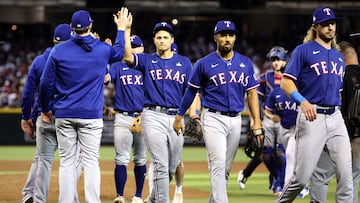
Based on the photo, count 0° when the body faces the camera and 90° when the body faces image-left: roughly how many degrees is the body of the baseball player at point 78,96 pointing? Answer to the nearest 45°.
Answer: approximately 180°

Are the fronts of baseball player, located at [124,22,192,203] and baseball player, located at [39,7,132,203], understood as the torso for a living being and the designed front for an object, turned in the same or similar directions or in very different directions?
very different directions

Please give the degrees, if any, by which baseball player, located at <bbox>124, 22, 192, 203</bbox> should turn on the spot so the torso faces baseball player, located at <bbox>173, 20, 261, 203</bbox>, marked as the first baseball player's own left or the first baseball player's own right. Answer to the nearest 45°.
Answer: approximately 45° to the first baseball player's own left

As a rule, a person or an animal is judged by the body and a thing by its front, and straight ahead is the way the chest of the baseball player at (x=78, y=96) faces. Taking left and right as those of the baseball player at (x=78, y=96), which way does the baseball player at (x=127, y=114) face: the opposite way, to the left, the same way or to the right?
the opposite way

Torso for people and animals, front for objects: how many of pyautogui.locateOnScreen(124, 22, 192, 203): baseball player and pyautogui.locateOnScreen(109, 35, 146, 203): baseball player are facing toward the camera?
2

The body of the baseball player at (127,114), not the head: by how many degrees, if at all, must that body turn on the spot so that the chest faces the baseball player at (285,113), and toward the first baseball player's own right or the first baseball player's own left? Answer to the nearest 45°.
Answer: approximately 90° to the first baseball player's own left

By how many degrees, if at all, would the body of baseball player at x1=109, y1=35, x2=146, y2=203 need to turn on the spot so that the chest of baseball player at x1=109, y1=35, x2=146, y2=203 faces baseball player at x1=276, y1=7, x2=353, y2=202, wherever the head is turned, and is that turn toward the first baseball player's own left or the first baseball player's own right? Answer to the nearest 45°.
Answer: approximately 45° to the first baseball player's own left

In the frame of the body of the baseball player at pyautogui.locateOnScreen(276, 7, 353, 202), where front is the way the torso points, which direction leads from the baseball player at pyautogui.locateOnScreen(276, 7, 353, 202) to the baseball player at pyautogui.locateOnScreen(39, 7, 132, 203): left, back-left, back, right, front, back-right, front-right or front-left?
back-right

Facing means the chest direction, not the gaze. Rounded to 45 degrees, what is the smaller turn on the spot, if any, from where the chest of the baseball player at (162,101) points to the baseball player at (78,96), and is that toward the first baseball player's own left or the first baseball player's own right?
approximately 45° to the first baseball player's own right
